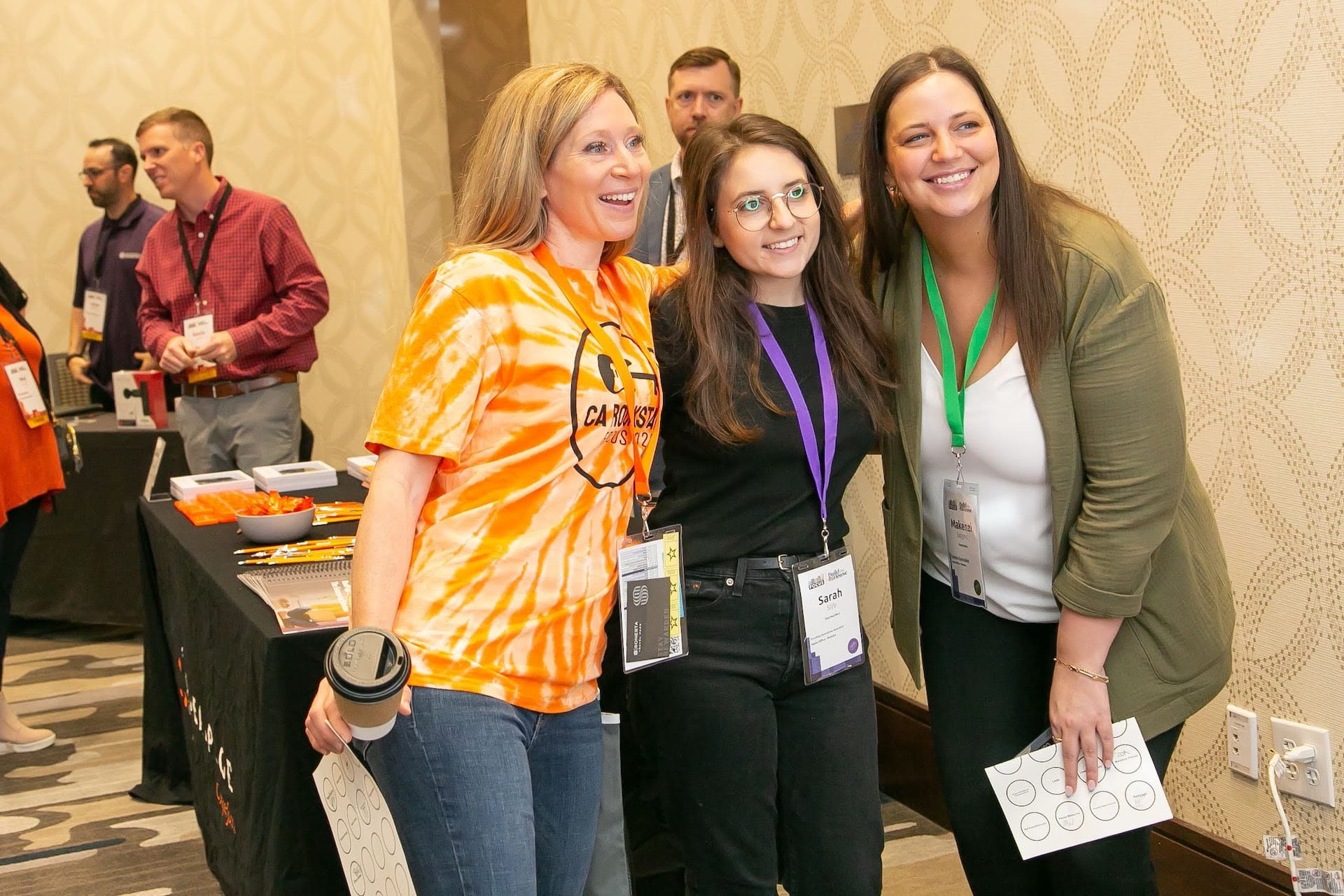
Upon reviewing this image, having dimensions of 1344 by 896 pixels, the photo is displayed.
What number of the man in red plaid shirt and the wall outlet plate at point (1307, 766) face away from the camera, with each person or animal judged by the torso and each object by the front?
0

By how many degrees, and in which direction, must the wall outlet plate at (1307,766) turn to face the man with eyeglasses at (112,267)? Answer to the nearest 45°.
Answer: approximately 45° to its right

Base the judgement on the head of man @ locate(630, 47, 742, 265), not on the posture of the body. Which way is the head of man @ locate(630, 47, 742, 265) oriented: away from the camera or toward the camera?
toward the camera

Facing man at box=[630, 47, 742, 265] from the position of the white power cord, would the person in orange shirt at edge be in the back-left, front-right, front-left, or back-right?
front-left

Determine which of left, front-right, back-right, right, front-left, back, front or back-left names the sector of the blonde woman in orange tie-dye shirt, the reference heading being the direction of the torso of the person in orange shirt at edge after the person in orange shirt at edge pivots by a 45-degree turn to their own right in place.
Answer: front

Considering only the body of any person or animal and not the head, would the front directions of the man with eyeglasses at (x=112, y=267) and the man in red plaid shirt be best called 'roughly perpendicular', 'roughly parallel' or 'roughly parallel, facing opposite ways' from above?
roughly parallel

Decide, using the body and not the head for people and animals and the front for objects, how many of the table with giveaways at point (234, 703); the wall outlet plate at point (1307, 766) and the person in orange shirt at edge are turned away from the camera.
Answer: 0

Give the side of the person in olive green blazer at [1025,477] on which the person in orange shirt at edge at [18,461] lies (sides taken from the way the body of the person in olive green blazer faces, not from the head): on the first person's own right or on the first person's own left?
on the first person's own right

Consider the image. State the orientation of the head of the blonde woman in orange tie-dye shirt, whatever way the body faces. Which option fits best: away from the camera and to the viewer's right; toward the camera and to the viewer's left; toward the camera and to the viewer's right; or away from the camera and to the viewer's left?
toward the camera and to the viewer's right

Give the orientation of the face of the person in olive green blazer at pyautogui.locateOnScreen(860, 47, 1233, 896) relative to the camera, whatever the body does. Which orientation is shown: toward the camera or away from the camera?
toward the camera

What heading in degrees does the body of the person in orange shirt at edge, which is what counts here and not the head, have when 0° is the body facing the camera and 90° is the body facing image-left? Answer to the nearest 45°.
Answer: approximately 315°

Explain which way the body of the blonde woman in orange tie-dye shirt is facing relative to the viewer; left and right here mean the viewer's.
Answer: facing the viewer and to the right of the viewer

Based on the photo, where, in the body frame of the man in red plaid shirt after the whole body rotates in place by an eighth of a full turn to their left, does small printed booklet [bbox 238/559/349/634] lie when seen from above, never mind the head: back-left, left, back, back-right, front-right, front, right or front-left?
front

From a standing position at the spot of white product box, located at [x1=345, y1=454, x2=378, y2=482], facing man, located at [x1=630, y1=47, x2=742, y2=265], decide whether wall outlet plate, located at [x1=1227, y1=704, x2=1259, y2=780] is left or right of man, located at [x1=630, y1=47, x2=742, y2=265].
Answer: right

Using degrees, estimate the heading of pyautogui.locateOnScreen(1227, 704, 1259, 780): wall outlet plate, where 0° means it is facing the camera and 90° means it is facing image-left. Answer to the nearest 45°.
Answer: approximately 45°
